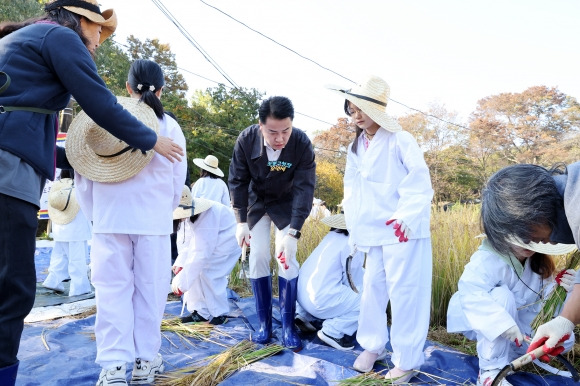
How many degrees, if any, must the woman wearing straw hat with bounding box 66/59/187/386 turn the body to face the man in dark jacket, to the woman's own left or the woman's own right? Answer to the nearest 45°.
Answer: approximately 45° to the woman's own right

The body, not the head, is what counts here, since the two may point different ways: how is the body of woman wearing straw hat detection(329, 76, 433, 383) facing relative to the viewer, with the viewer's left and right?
facing the viewer and to the left of the viewer

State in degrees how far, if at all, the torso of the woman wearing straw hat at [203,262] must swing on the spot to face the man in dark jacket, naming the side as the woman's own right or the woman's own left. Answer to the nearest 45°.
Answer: approximately 135° to the woman's own left

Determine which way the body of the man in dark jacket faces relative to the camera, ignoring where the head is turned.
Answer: toward the camera

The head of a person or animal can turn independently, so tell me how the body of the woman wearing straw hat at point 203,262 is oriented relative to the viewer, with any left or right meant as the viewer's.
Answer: facing to the left of the viewer
